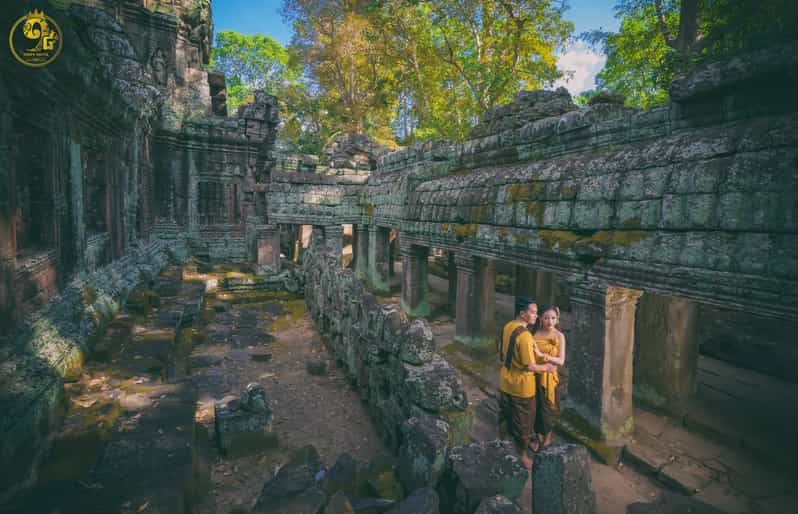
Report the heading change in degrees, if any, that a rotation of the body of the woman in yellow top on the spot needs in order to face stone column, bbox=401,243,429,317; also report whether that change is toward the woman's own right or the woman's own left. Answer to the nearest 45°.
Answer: approximately 90° to the woman's own right

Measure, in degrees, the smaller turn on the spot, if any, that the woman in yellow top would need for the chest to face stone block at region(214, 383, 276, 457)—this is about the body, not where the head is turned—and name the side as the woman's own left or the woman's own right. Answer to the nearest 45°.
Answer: approximately 45° to the woman's own right

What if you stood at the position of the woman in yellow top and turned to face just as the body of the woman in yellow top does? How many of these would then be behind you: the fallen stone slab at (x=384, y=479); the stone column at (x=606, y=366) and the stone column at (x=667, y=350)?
2

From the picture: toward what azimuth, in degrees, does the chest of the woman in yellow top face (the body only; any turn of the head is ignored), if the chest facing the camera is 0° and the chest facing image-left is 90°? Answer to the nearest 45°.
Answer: approximately 45°

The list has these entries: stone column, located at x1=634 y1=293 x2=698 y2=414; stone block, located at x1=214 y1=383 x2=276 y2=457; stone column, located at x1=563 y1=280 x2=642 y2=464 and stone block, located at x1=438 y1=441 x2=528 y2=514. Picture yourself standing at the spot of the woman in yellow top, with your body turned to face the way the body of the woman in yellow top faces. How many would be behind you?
2

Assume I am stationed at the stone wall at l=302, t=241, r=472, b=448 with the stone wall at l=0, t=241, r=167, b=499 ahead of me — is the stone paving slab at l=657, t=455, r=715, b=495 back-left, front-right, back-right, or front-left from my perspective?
back-left

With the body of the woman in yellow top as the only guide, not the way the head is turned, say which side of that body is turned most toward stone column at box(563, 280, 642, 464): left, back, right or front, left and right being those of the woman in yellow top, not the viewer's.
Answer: left

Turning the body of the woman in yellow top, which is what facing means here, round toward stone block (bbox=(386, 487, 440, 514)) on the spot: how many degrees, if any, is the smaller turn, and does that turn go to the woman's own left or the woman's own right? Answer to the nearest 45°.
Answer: approximately 45° to the woman's own left

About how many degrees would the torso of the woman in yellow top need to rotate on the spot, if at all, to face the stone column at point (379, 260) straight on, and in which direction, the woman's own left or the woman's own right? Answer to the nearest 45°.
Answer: approximately 90° to the woman's own right
